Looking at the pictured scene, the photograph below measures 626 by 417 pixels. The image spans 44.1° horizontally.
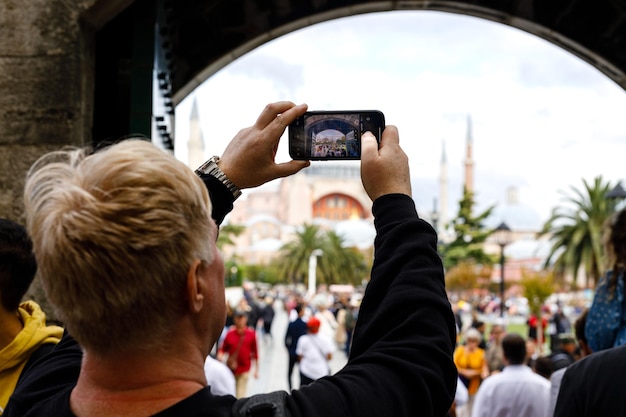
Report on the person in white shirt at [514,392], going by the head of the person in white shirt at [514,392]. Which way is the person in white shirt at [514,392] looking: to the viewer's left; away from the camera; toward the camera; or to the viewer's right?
away from the camera

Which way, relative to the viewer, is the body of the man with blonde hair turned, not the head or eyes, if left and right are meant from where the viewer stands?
facing away from the viewer and to the right of the viewer

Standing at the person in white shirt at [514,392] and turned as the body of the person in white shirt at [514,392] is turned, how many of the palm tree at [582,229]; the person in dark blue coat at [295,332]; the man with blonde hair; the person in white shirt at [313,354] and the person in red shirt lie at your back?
1

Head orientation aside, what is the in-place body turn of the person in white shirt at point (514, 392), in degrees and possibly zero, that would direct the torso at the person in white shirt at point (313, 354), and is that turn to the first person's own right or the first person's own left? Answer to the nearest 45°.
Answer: approximately 45° to the first person's own left

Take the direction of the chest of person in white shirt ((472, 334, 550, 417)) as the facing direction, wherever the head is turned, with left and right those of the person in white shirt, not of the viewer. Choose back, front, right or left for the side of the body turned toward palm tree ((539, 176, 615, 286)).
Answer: front

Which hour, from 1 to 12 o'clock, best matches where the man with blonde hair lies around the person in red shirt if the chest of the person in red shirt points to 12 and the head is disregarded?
The man with blonde hair is roughly at 12 o'clock from the person in red shirt.

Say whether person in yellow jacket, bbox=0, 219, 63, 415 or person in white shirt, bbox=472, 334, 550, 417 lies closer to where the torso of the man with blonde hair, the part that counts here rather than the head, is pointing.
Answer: the person in white shirt

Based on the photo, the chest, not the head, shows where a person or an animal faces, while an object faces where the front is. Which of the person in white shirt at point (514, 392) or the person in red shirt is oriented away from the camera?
the person in white shirt

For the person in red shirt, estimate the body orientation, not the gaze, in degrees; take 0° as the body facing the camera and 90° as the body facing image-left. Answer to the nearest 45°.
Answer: approximately 0°

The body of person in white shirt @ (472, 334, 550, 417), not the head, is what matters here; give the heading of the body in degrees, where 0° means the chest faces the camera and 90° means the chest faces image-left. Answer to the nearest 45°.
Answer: approximately 180°

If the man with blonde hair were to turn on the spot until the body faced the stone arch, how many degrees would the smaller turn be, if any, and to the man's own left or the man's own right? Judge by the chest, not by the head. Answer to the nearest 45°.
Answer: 0° — they already face it
